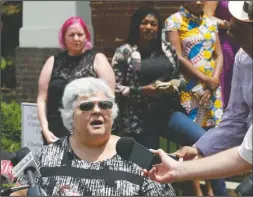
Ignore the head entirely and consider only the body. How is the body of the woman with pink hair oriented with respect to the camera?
toward the camera

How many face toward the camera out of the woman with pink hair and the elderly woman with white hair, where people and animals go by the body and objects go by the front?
2

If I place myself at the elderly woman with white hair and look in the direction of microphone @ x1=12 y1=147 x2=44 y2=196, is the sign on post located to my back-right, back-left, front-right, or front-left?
back-right

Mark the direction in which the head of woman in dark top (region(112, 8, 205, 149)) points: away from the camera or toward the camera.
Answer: toward the camera

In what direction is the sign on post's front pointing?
toward the camera

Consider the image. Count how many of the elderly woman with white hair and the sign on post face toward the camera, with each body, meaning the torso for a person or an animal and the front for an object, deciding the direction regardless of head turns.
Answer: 2

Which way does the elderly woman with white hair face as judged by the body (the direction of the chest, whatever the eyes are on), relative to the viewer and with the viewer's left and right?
facing the viewer

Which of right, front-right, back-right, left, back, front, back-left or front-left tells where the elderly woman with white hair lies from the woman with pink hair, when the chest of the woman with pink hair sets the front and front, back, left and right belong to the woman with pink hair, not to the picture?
front

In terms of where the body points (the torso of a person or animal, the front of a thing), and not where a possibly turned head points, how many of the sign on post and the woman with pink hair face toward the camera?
2

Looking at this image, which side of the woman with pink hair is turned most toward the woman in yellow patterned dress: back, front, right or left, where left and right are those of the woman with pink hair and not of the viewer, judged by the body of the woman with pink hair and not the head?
left
